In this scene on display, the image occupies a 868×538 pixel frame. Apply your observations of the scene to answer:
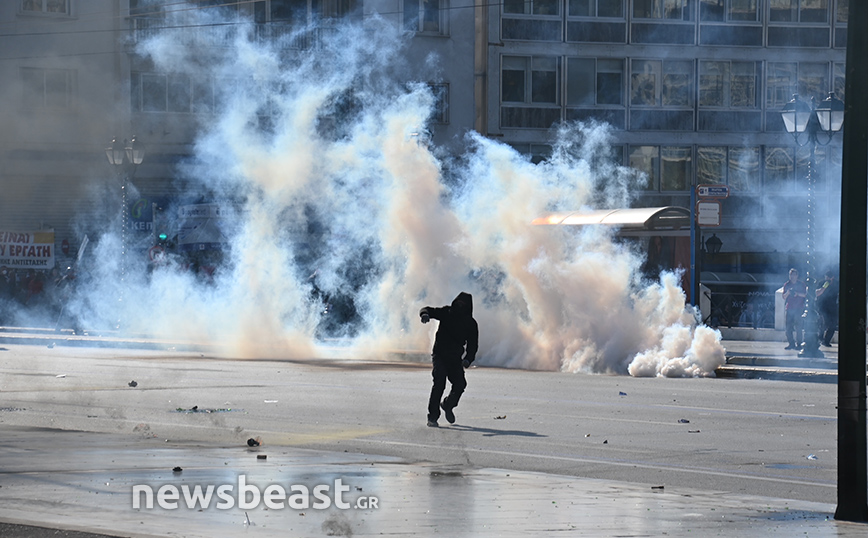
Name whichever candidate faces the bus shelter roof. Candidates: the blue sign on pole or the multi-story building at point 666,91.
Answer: the multi-story building

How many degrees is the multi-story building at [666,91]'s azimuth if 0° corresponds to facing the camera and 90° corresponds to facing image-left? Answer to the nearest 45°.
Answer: approximately 0°

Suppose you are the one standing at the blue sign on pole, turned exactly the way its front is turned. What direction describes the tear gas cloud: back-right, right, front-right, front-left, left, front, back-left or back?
right

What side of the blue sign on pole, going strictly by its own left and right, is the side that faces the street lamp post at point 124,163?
right

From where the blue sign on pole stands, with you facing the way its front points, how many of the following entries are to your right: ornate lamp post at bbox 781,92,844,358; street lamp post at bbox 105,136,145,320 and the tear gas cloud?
2

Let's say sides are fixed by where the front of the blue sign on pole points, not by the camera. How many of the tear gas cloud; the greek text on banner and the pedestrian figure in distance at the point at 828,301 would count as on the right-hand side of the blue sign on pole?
2

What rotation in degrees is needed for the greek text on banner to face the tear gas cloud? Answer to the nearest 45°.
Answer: approximately 45° to its left

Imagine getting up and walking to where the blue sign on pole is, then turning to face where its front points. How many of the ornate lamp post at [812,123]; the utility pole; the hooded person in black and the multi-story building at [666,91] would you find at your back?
1

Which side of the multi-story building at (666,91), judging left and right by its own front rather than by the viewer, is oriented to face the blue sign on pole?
front

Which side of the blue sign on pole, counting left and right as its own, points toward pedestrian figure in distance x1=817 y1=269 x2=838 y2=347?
left

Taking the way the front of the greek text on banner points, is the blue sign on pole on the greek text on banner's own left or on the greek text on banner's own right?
on the greek text on banner's own left

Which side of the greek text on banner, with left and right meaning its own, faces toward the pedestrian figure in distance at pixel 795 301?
left
